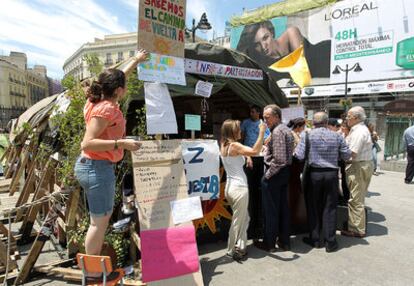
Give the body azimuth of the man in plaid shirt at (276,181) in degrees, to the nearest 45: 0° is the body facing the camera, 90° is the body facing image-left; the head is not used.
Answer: approximately 90°

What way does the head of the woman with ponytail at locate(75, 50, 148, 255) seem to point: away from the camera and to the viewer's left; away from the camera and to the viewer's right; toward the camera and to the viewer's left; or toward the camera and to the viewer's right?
away from the camera and to the viewer's right

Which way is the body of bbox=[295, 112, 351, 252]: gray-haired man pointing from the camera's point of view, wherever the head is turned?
away from the camera

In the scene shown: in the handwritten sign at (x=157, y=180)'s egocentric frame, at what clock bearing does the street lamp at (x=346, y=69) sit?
The street lamp is roughly at 7 o'clock from the handwritten sign.

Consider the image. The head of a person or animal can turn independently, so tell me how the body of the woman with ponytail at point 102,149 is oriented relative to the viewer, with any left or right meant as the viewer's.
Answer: facing to the right of the viewer

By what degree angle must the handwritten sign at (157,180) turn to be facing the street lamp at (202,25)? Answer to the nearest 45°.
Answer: approximately 180°

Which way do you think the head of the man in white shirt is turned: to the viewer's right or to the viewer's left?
to the viewer's left

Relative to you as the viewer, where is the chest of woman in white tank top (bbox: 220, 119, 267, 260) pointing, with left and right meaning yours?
facing away from the viewer and to the right of the viewer
